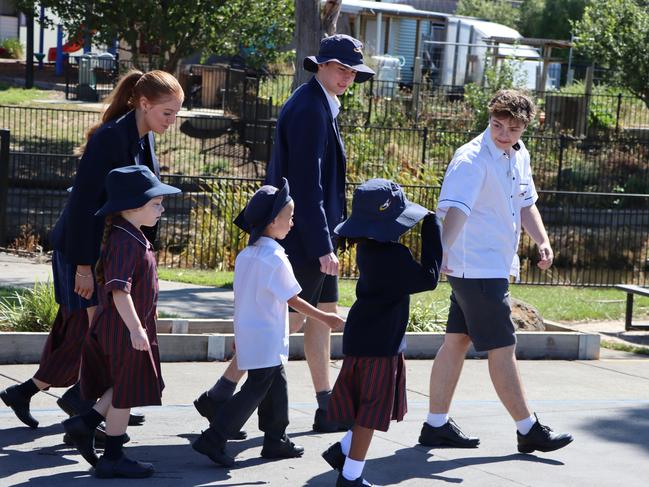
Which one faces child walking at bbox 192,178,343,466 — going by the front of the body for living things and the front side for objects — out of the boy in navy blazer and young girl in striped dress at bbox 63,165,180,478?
the young girl in striped dress

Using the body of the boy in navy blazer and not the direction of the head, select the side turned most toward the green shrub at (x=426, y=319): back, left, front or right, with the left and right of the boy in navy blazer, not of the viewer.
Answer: left

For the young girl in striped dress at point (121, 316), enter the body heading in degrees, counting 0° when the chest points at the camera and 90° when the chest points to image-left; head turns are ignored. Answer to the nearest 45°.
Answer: approximately 270°

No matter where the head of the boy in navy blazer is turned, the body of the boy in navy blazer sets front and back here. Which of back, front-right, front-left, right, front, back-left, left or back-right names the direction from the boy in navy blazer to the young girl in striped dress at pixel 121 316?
back-right

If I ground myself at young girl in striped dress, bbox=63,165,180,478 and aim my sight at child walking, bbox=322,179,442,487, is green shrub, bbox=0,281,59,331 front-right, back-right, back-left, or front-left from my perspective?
back-left

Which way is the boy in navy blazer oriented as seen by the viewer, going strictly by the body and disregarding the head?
to the viewer's right

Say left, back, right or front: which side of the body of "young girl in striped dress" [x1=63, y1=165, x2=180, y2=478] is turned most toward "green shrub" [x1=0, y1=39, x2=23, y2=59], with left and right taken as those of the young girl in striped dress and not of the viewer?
left

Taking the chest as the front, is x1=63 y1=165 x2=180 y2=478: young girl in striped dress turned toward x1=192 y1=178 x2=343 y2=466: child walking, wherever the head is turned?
yes

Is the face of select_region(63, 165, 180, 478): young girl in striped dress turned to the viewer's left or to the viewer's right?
to the viewer's right

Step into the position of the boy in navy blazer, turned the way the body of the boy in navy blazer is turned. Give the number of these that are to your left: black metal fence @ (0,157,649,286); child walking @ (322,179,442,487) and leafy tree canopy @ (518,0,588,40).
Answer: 2

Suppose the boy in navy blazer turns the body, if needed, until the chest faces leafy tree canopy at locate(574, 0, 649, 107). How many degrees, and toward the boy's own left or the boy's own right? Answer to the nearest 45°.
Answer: approximately 90° to the boy's own left

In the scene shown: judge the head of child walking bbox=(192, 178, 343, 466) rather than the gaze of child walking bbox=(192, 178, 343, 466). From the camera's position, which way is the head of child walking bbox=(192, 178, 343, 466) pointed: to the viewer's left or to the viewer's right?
to the viewer's right

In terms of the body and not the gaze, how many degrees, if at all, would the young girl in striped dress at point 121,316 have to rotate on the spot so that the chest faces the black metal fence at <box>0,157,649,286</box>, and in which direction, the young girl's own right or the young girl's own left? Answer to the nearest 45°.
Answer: approximately 90° to the young girl's own left
